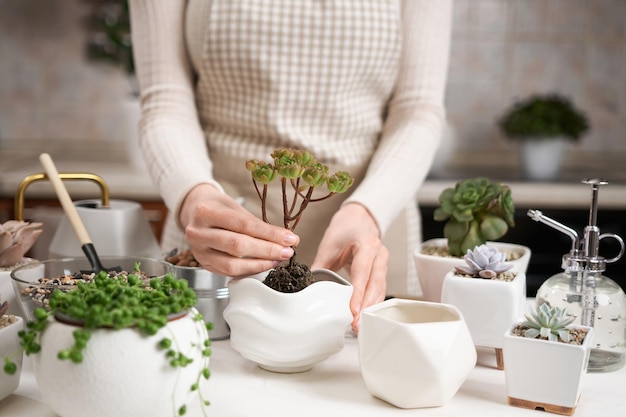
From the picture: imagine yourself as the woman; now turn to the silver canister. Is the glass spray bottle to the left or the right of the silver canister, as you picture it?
left

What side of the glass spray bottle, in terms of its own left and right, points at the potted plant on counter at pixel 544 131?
right

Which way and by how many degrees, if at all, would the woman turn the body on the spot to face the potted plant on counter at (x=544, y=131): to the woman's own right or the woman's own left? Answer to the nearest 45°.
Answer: approximately 135° to the woman's own left

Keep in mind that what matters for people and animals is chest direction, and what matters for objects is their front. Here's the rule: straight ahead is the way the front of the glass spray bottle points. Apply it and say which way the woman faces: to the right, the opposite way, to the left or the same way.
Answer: to the left

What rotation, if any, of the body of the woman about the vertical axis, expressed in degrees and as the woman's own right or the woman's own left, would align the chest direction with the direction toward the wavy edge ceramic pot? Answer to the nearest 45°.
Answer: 0° — they already face it

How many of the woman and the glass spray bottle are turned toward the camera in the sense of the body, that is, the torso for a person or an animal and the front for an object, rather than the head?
1

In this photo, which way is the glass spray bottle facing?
to the viewer's left

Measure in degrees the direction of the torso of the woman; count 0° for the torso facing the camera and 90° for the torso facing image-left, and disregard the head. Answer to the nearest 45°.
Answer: approximately 0°
